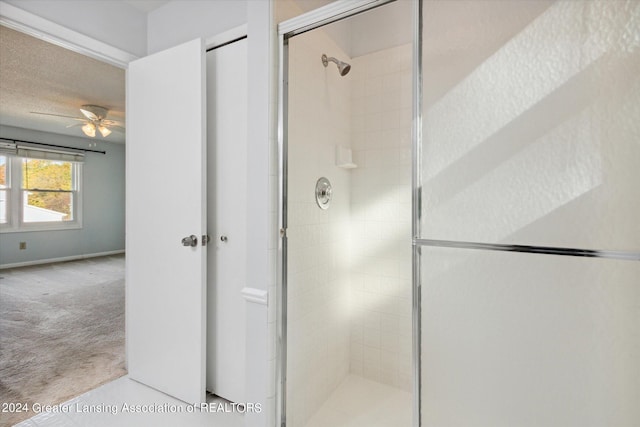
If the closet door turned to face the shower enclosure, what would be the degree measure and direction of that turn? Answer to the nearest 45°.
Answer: approximately 90° to its left

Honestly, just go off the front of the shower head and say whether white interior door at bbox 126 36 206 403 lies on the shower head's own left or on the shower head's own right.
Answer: on the shower head's own right

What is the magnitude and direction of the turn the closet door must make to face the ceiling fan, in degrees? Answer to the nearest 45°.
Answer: approximately 90° to its right

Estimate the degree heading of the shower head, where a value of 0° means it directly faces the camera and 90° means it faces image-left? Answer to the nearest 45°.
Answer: approximately 315°

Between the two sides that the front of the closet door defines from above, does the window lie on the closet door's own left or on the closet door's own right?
on the closet door's own right

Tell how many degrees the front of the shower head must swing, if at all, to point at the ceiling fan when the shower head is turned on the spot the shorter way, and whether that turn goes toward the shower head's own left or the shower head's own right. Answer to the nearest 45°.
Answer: approximately 180°

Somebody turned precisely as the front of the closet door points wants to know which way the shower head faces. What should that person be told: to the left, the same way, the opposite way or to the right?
to the left

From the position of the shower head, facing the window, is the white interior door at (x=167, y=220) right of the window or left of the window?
left

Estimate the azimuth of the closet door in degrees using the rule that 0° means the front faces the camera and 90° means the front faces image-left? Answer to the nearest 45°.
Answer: approximately 45°
